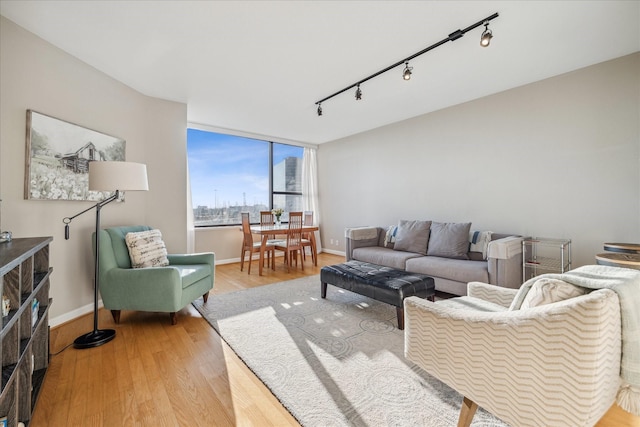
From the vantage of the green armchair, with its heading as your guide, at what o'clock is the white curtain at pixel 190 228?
The white curtain is roughly at 8 o'clock from the green armchair.

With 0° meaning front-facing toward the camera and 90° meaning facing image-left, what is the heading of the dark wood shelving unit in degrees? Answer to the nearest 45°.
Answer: approximately 315°

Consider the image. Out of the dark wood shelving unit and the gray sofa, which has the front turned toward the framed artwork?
the gray sofa

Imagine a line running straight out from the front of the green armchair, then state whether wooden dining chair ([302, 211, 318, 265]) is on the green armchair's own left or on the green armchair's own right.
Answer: on the green armchair's own left

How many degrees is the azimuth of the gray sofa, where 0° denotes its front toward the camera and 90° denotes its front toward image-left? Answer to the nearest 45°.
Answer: approximately 45°

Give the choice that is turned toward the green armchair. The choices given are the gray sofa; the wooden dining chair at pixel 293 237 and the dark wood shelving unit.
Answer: the gray sofa

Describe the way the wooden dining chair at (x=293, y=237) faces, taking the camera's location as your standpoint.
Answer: facing away from the viewer and to the left of the viewer

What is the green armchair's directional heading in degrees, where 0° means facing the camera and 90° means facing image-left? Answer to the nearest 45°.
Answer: approximately 315°

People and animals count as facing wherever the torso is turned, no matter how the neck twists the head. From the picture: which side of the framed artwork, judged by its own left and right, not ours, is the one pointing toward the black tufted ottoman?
front

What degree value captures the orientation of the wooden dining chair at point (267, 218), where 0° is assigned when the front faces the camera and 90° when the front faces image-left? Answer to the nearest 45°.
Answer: approximately 0°

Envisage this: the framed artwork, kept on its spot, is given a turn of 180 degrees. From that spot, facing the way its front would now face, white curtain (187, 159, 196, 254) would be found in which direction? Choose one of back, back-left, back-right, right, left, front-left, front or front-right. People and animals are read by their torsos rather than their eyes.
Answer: right

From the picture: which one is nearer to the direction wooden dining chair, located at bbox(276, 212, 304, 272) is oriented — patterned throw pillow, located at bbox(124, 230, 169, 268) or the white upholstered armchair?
the patterned throw pillow

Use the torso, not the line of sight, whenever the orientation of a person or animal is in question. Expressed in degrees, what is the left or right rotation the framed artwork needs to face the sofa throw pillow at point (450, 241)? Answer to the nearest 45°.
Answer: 0° — it already faces it

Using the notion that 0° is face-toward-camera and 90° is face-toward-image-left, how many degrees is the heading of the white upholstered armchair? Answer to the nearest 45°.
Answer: approximately 135°
